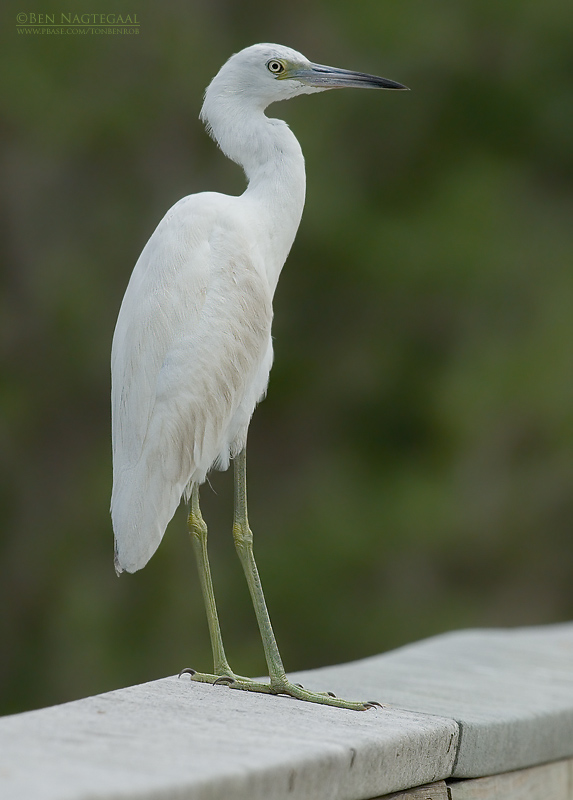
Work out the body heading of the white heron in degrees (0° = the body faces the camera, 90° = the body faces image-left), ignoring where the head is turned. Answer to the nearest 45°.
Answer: approximately 270°
